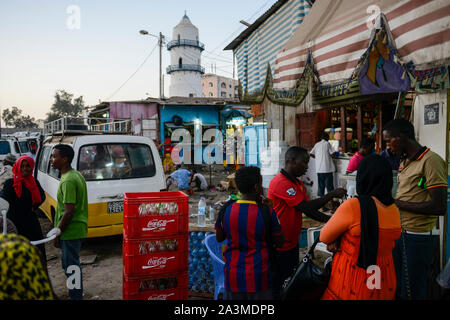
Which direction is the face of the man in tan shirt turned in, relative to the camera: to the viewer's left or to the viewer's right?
to the viewer's left

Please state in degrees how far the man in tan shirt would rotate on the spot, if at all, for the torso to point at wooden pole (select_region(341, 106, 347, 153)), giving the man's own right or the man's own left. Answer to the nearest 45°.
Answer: approximately 90° to the man's own right

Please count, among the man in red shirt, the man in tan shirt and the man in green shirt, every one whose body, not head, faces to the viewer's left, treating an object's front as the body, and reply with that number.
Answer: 2

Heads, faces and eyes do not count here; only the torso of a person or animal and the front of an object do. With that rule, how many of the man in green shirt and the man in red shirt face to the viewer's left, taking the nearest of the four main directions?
1

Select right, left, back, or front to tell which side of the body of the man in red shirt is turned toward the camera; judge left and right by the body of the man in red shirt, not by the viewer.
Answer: right

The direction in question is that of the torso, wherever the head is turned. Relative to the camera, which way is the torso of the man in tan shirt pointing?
to the viewer's left

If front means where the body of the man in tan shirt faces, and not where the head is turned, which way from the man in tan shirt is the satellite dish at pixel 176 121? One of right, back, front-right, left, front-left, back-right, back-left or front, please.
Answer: front-right
